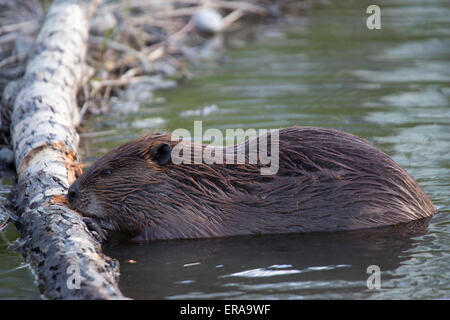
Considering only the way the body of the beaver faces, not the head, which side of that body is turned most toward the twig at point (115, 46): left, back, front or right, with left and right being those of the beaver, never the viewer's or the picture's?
right

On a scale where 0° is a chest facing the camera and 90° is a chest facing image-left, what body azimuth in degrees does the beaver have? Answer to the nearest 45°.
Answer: approximately 90°

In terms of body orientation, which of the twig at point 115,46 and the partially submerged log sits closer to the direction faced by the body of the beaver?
the partially submerged log
